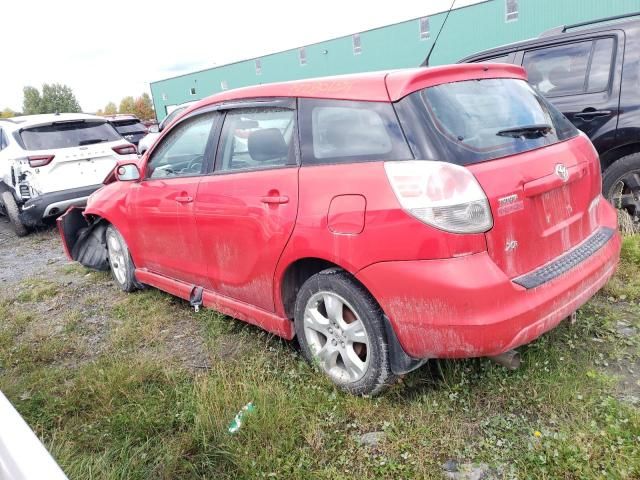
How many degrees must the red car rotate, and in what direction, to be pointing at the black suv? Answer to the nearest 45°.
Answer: approximately 90° to its right

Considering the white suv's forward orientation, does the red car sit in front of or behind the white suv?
behind

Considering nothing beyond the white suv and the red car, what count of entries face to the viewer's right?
0

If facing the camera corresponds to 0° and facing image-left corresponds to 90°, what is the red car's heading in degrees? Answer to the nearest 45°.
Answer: approximately 135°

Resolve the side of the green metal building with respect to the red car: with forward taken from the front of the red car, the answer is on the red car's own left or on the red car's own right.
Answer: on the red car's own right

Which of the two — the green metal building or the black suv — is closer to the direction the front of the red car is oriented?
the green metal building

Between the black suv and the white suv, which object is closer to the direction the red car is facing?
the white suv

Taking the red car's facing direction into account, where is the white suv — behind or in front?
in front

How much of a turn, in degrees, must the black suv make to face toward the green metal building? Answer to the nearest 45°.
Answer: approximately 45° to its right

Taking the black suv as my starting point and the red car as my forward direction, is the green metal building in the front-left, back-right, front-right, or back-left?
back-right
